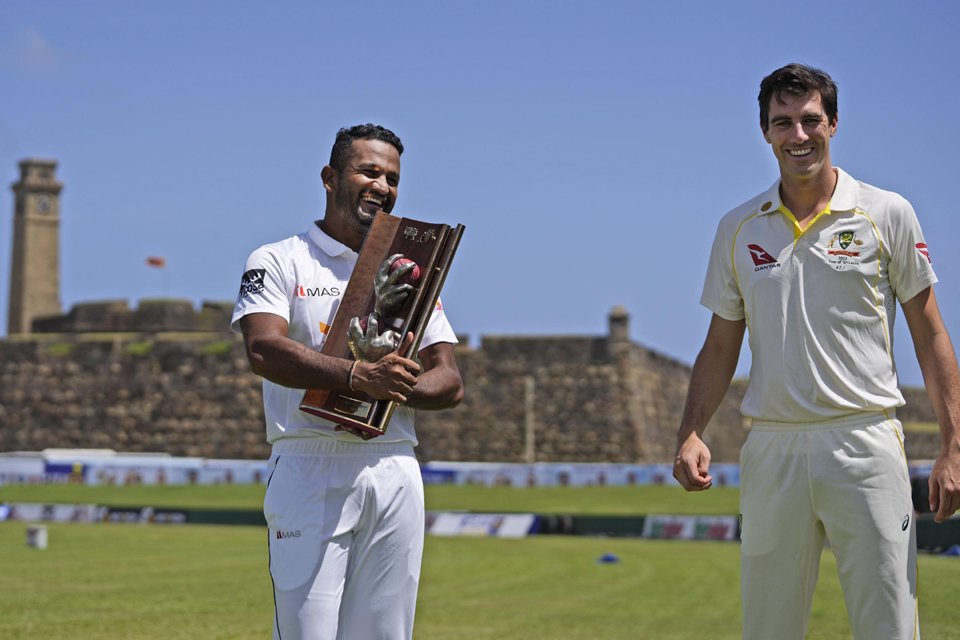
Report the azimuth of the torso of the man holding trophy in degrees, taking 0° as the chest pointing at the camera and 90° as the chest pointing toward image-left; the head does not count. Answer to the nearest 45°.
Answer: approximately 315°
